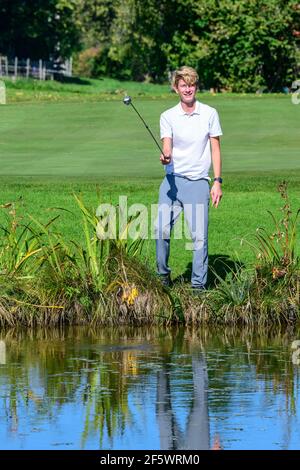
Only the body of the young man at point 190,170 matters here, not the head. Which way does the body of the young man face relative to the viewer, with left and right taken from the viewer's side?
facing the viewer
